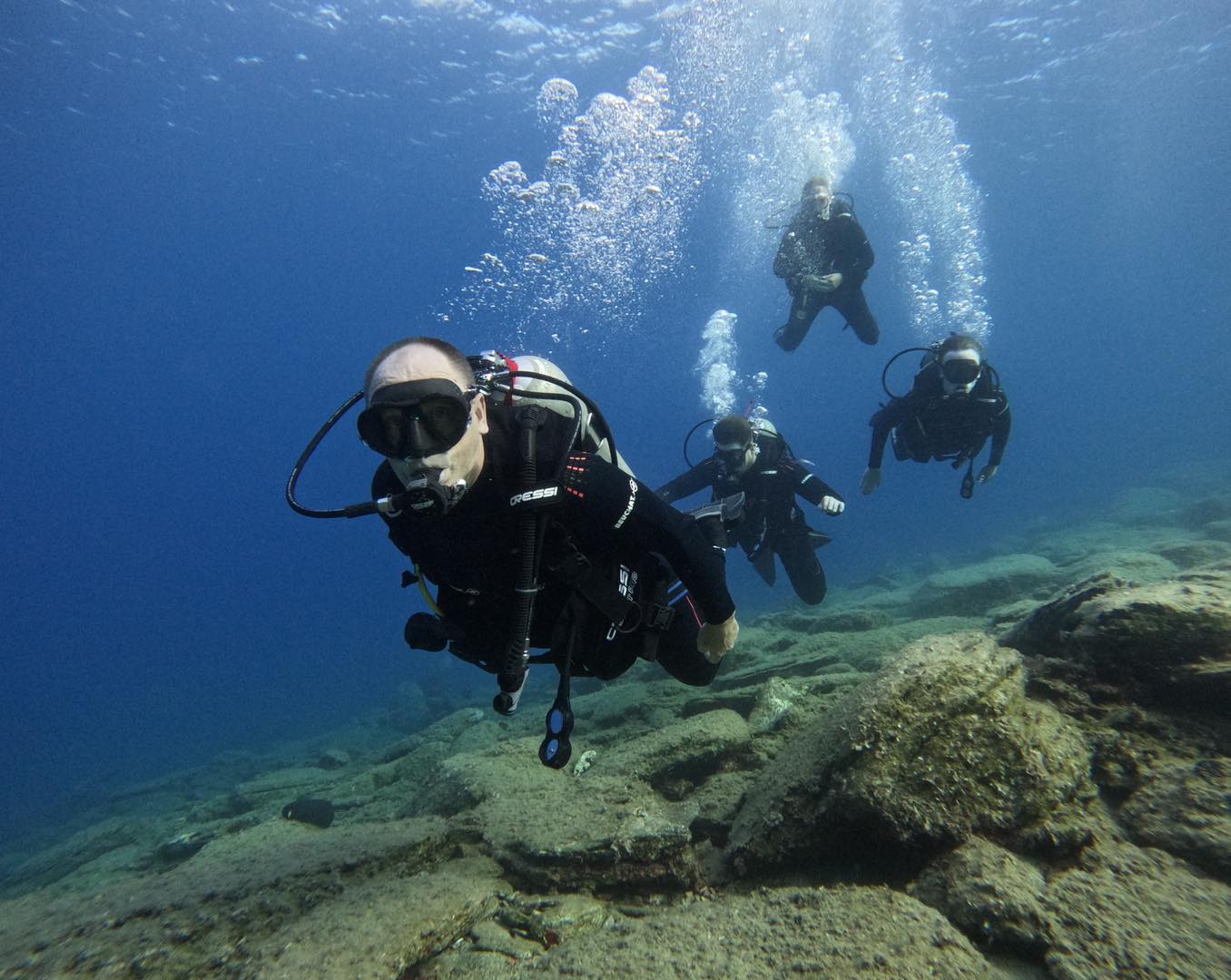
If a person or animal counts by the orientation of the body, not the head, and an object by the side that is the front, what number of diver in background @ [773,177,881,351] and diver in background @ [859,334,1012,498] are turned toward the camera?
2

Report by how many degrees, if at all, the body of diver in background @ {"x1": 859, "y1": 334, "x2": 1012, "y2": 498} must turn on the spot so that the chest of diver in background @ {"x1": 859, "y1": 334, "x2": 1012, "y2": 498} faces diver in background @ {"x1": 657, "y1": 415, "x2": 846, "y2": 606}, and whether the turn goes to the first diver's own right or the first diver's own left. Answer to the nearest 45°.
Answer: approximately 45° to the first diver's own right

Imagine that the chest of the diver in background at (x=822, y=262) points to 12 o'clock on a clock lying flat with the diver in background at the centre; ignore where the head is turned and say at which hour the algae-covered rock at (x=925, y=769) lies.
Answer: The algae-covered rock is roughly at 12 o'clock from the diver in background.

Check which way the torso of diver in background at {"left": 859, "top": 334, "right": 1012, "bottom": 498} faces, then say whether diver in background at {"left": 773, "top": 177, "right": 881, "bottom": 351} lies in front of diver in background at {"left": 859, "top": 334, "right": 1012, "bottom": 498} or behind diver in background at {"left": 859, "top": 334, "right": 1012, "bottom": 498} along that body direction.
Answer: behind

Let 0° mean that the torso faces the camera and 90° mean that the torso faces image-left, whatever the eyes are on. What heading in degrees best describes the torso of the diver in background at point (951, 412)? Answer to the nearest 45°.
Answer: approximately 0°

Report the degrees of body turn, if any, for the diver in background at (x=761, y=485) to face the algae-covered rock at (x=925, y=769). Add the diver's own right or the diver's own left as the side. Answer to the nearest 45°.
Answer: approximately 45° to the diver's own left
